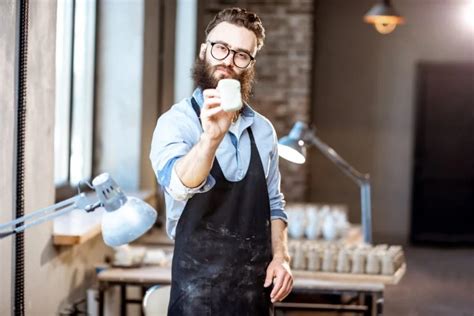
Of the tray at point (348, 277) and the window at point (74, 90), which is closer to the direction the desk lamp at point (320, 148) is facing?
the window

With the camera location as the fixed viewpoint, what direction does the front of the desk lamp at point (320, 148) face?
facing to the left of the viewer

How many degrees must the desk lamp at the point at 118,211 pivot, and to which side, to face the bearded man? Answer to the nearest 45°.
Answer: approximately 45° to its left

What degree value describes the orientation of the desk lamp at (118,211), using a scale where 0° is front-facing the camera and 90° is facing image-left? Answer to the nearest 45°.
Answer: approximately 270°

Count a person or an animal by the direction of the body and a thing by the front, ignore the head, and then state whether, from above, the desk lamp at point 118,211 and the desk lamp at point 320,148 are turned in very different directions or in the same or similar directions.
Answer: very different directions

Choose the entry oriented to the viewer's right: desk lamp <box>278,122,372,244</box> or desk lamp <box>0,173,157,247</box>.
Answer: desk lamp <box>0,173,157,247</box>

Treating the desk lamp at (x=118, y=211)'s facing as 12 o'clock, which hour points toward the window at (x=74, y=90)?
The window is roughly at 9 o'clock from the desk lamp.

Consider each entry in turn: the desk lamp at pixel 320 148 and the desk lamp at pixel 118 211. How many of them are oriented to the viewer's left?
1
